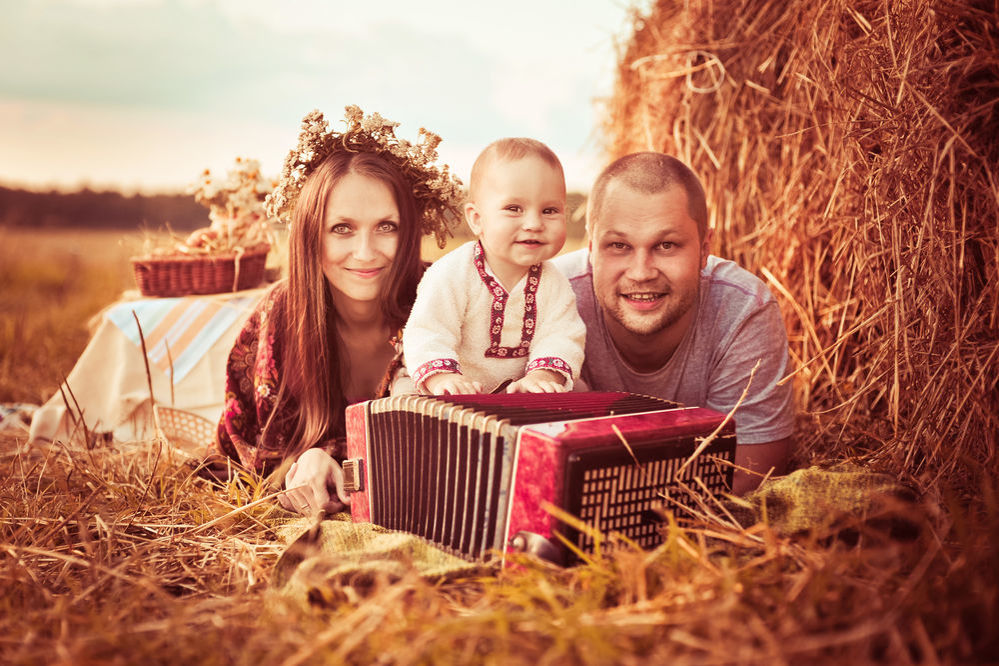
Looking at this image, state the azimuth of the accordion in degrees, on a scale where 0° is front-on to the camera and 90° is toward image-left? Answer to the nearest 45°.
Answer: approximately 315°

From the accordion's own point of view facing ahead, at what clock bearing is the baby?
The baby is roughly at 7 o'clock from the accordion.

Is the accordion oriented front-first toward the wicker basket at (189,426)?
no

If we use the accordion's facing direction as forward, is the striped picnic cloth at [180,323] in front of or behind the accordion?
behind

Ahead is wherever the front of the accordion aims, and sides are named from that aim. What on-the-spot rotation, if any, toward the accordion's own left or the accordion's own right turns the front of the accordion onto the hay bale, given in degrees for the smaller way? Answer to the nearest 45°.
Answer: approximately 90° to the accordion's own left

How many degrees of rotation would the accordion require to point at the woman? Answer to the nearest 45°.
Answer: approximately 180°

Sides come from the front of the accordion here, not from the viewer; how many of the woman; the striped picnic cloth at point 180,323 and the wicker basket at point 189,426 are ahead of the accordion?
0

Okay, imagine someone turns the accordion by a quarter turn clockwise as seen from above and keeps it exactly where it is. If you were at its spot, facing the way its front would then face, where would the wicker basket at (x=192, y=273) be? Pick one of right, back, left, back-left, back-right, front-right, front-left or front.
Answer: right

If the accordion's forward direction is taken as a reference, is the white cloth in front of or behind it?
behind

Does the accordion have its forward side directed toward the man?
no
